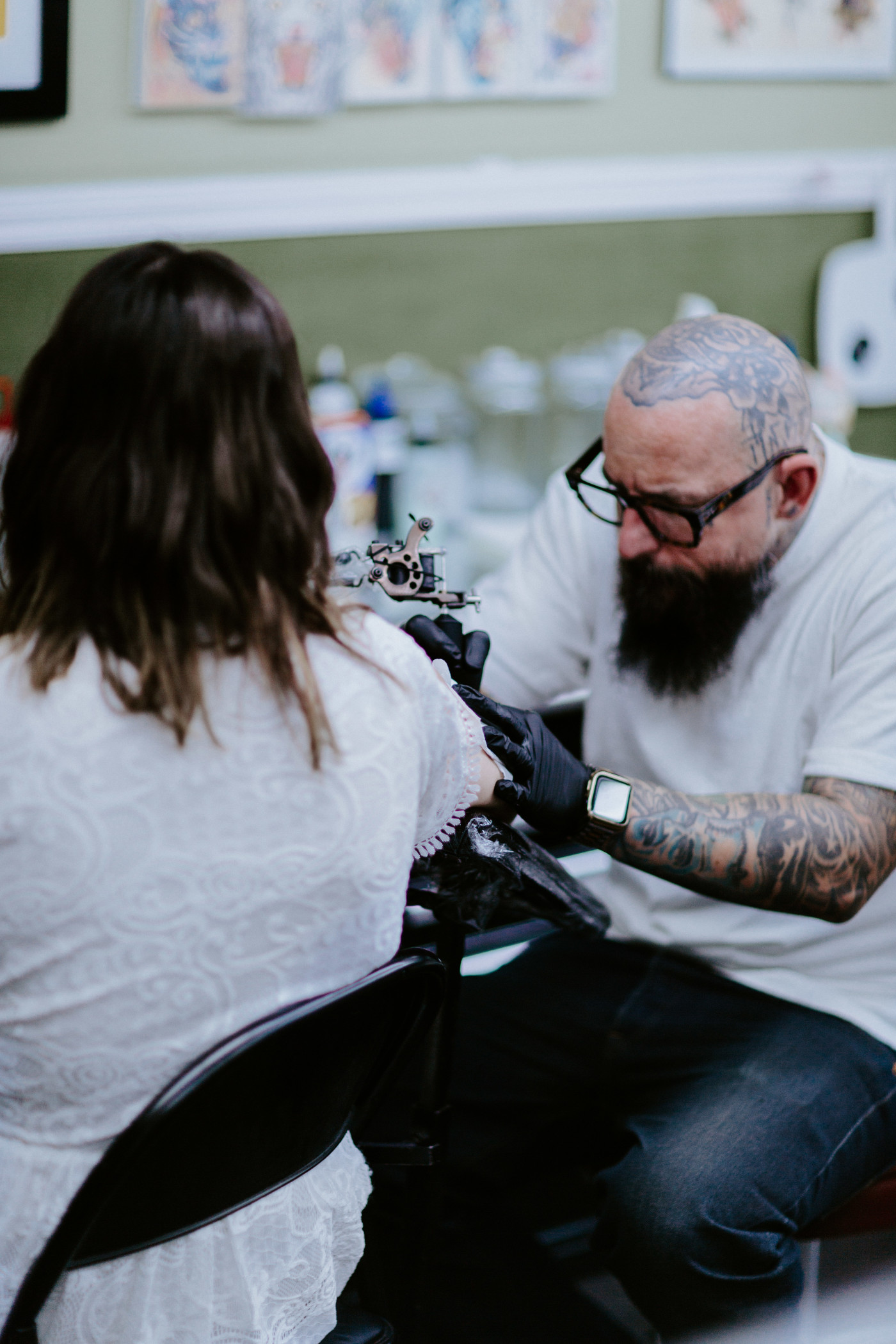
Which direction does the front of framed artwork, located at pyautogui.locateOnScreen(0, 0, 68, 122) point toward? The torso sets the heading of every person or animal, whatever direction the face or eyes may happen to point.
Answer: toward the camera

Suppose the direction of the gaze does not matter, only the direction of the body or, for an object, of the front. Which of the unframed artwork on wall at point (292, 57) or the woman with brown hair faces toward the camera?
the unframed artwork on wall

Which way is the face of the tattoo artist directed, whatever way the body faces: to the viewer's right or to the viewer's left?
to the viewer's left

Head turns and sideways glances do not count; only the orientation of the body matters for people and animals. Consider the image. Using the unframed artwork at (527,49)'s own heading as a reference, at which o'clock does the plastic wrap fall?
The plastic wrap is roughly at 12 o'clock from the unframed artwork.

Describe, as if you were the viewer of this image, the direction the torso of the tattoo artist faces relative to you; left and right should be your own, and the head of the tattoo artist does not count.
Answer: facing the viewer and to the left of the viewer

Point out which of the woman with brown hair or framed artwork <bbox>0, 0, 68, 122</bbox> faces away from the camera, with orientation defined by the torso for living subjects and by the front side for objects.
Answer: the woman with brown hair

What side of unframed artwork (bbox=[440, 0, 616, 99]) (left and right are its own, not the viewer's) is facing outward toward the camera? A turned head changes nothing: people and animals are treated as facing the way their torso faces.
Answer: front

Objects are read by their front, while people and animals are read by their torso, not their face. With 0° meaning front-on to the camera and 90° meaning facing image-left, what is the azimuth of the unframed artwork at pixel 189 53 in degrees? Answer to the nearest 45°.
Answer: approximately 0°

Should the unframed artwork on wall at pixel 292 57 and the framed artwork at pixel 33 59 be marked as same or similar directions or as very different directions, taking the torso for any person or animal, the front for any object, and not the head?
same or similar directions

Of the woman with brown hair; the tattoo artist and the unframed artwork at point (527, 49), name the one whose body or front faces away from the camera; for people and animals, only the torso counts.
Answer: the woman with brown hair

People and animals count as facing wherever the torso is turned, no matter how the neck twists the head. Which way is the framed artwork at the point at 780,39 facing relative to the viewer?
toward the camera

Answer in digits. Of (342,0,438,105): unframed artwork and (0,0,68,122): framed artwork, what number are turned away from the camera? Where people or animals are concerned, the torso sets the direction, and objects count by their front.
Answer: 0

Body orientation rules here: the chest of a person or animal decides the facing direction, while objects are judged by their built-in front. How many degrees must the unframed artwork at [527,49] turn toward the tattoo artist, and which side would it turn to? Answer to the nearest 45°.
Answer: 0° — it already faces them

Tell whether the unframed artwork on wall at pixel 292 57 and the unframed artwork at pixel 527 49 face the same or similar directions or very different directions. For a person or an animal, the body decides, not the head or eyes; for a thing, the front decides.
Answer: same or similar directions

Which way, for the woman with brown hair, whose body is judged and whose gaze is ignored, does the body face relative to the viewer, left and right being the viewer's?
facing away from the viewer
